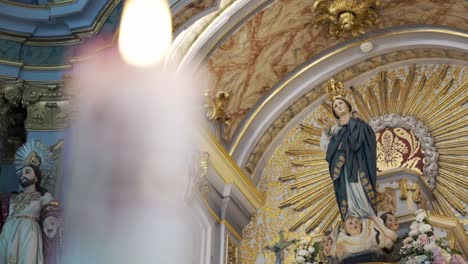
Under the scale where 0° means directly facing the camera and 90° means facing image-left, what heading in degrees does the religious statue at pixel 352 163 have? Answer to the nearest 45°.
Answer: approximately 45°

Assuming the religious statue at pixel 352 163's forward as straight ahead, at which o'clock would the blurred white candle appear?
The blurred white candle is roughly at 1 o'clock from the religious statue.

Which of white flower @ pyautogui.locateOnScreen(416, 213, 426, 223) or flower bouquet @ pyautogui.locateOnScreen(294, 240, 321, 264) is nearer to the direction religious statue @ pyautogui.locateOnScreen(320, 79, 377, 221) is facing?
the flower bouquet

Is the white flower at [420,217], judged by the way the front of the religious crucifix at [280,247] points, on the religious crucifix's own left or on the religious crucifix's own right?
on the religious crucifix's own left

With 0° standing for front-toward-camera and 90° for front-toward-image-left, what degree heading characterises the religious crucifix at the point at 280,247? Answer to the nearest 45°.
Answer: approximately 45°
